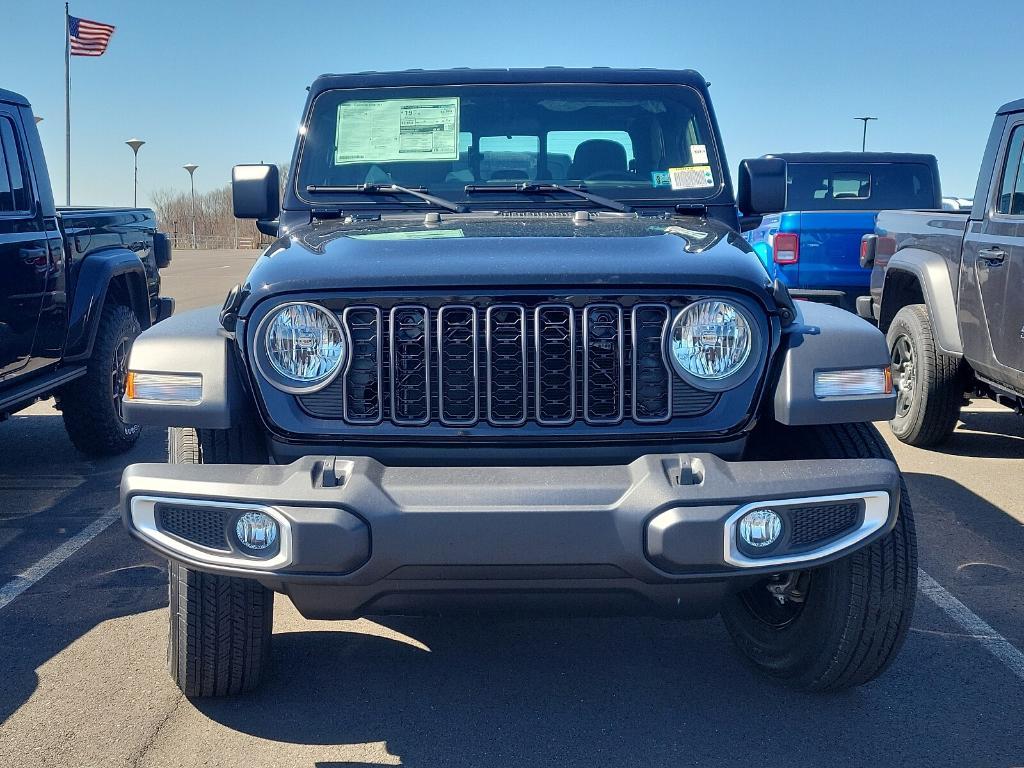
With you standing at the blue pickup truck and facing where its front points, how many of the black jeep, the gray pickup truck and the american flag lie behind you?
2

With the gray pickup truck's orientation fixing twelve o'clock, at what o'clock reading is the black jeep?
The black jeep is roughly at 2 o'clock from the gray pickup truck.

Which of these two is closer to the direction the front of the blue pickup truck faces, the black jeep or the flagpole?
the flagpole

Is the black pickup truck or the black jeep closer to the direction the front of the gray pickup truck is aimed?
the black jeep

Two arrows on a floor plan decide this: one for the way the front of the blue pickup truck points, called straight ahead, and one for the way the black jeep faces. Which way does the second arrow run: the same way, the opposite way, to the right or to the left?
the opposite way

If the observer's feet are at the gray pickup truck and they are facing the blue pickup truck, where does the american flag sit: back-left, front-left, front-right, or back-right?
front-left

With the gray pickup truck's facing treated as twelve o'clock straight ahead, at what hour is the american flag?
The american flag is roughly at 6 o'clock from the gray pickup truck.

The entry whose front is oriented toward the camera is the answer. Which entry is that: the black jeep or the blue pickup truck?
the black jeep

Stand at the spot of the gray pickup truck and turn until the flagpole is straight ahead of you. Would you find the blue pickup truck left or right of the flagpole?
right

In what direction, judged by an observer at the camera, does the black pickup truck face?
facing the viewer and to the left of the viewer

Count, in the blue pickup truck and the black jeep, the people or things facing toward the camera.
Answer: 1

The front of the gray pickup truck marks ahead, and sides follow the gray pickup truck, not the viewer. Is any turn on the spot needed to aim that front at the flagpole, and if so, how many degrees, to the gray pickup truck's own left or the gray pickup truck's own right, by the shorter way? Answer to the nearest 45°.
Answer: approximately 180°

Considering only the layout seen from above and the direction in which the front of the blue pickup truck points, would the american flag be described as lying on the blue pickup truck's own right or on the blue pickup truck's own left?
on the blue pickup truck's own left

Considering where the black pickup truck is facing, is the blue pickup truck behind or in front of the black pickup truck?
behind

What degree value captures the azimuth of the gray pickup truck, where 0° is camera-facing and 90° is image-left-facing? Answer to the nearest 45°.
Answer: approximately 315°

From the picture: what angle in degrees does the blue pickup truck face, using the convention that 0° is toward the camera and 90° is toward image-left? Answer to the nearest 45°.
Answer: approximately 180°

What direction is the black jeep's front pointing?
toward the camera
